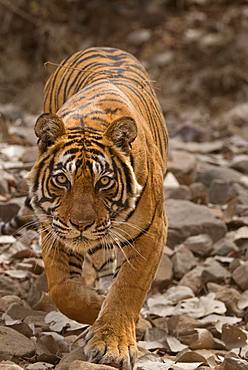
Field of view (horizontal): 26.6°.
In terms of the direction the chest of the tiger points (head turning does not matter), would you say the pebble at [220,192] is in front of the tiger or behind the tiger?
behind

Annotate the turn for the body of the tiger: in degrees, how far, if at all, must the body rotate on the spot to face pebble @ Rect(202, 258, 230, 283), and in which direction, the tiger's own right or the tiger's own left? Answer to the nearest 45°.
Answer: approximately 135° to the tiger's own left

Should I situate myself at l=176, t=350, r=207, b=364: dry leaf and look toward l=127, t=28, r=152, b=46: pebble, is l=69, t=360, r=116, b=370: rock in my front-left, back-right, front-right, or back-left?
back-left

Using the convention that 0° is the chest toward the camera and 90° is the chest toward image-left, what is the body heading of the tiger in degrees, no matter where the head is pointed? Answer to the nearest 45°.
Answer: approximately 0°
